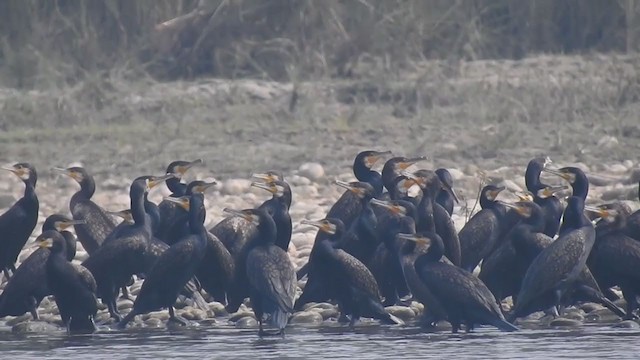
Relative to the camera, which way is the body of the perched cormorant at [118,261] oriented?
to the viewer's right

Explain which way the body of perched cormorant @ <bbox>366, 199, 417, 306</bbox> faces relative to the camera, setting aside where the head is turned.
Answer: to the viewer's left

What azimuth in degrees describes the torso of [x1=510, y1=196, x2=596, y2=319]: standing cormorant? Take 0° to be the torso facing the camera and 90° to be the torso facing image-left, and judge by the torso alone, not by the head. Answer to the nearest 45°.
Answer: approximately 270°

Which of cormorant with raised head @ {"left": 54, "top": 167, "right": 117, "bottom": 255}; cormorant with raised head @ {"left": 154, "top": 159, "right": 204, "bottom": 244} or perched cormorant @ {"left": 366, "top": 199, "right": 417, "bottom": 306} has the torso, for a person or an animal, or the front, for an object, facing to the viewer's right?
cormorant with raised head @ {"left": 154, "top": 159, "right": 204, "bottom": 244}

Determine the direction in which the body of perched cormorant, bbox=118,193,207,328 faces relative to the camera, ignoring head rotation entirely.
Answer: to the viewer's right

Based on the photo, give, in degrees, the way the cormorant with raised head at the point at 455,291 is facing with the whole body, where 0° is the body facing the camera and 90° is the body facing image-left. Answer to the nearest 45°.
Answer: approximately 90°

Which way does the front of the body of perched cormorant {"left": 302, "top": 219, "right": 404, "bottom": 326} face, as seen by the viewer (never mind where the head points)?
to the viewer's left

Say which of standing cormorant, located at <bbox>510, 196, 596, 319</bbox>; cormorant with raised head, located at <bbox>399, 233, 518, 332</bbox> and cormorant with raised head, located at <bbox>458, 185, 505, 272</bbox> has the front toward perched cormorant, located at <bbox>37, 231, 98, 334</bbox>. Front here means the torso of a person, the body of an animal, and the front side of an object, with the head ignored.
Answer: cormorant with raised head, located at <bbox>399, 233, 518, 332</bbox>

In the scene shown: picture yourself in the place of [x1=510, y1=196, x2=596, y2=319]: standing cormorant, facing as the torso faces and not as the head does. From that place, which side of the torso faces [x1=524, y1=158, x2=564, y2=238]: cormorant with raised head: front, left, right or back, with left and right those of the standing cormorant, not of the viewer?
left

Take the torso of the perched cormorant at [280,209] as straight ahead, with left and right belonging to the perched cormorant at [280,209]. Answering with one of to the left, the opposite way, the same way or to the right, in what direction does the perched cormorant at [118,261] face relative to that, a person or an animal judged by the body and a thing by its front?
the opposite way
